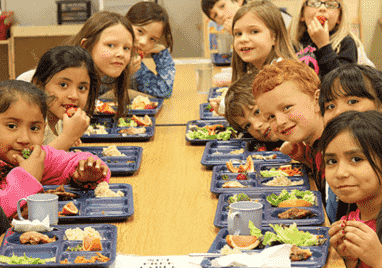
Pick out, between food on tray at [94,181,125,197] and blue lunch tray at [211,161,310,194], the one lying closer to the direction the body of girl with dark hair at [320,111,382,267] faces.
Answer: the food on tray

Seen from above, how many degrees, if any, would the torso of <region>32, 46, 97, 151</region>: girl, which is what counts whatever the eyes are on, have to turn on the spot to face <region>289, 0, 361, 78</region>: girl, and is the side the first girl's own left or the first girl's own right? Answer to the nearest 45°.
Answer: approximately 90° to the first girl's own left

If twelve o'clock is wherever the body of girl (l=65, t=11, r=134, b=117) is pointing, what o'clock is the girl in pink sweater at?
The girl in pink sweater is roughly at 2 o'clock from the girl.

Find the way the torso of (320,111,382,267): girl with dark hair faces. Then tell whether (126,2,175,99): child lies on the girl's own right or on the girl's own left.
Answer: on the girl's own right

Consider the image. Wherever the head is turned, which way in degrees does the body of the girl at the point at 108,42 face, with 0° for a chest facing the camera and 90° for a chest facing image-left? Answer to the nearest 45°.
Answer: approximately 315°

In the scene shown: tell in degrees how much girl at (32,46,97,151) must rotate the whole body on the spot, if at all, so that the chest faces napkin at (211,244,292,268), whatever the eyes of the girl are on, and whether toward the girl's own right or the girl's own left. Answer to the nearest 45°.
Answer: approximately 45° to the girl's own right
